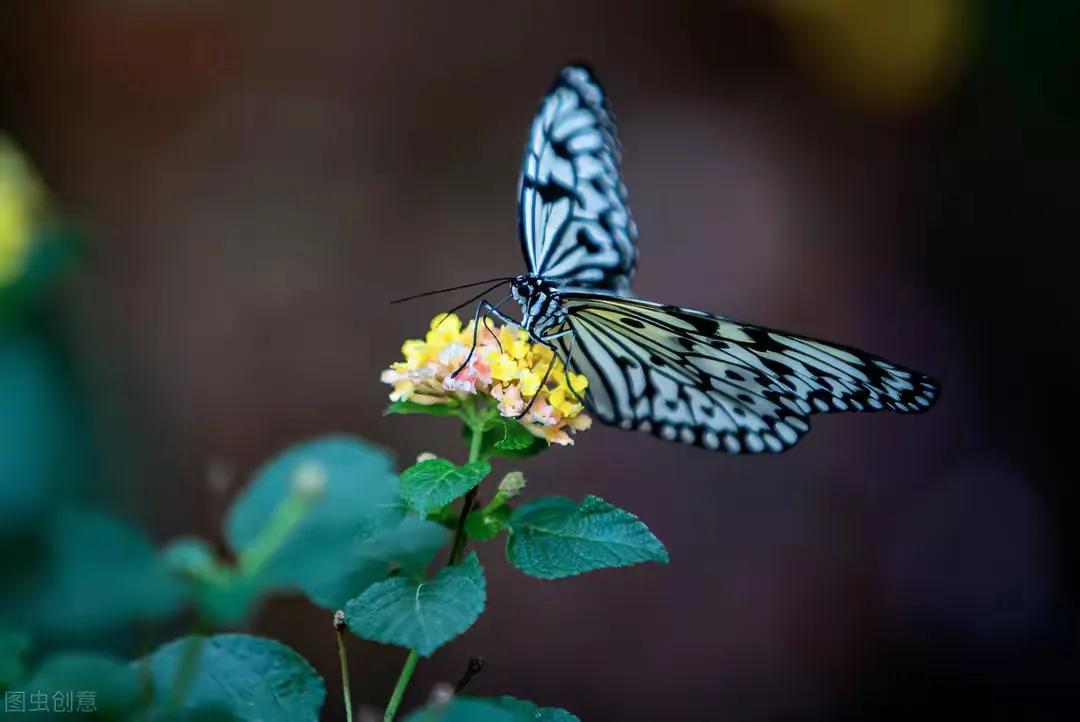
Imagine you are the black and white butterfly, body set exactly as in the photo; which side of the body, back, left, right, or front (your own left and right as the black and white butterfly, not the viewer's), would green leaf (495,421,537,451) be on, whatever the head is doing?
front

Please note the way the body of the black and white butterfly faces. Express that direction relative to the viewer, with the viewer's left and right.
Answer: facing to the left of the viewer

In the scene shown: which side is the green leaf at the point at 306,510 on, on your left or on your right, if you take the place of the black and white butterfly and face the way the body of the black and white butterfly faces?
on your left
